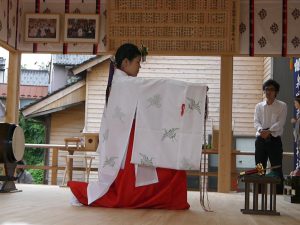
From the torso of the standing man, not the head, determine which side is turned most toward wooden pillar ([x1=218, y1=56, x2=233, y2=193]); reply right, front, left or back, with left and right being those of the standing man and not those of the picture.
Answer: right

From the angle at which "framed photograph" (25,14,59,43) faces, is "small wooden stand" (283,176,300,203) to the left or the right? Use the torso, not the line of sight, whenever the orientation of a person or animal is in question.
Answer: on its left

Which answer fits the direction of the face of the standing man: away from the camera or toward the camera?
toward the camera

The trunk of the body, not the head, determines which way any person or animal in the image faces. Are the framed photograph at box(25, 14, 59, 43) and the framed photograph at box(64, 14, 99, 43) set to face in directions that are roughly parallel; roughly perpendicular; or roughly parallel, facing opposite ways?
roughly parallel

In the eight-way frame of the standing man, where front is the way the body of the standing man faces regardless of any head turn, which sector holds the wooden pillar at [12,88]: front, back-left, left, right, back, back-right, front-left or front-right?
right

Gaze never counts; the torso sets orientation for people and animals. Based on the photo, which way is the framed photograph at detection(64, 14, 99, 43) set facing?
toward the camera

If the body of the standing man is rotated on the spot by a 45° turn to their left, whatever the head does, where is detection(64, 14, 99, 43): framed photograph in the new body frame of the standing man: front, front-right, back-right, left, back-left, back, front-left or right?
back-right

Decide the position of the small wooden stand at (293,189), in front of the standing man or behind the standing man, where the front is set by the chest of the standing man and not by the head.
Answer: in front

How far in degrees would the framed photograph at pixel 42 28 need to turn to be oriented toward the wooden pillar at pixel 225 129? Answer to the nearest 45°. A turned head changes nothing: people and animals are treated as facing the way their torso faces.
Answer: approximately 90° to its left

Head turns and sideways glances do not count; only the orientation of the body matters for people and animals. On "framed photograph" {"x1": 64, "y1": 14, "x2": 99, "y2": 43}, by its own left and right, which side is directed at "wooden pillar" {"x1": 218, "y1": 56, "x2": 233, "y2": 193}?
left

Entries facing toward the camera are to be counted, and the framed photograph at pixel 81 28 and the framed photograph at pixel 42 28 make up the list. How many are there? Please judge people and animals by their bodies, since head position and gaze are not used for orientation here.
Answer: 2

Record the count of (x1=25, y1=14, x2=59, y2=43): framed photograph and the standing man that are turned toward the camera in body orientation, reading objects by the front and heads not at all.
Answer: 2

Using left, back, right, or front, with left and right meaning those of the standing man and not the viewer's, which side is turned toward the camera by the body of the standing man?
front

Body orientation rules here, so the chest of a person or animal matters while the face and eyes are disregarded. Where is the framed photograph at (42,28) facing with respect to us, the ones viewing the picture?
facing the viewer
